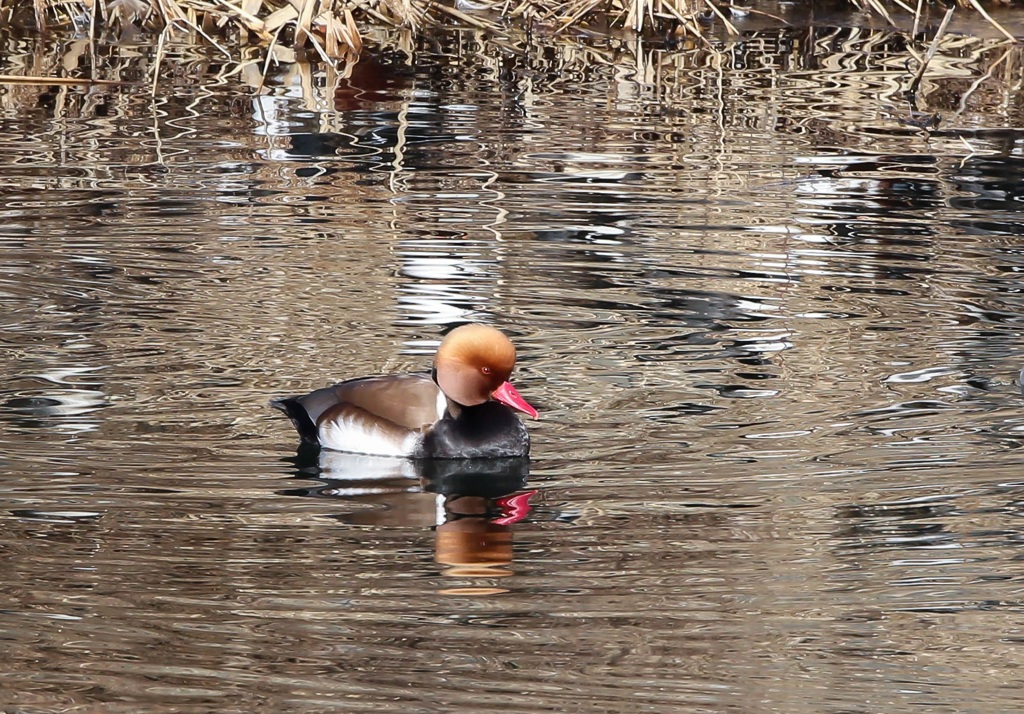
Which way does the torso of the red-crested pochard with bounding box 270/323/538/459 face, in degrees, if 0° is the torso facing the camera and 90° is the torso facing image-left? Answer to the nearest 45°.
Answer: approximately 270°
